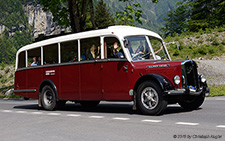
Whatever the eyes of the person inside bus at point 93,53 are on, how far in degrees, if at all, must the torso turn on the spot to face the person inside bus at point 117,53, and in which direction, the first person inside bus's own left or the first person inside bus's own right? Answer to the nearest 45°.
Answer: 0° — they already face them

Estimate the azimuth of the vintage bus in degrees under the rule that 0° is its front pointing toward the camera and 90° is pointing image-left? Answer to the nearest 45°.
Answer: approximately 315°

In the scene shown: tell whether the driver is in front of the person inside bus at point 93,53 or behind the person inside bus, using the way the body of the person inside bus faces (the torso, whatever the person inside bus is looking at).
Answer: in front

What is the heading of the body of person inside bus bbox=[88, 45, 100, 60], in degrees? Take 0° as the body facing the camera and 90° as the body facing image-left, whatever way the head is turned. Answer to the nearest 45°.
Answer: approximately 315°
